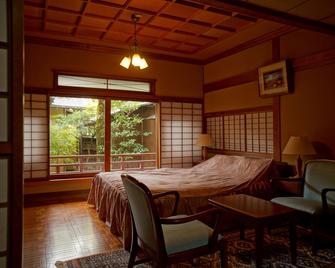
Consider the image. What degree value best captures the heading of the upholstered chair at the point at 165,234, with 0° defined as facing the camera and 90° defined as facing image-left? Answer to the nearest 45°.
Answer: approximately 225°

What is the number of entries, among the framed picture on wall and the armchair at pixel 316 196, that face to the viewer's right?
0

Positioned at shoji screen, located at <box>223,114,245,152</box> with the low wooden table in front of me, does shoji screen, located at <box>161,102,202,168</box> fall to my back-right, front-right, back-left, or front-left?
back-right

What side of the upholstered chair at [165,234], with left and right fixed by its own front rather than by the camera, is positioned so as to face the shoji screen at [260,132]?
front

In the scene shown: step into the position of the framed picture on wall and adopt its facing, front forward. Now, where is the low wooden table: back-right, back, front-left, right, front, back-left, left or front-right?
front-left

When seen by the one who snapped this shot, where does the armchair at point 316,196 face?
facing the viewer and to the left of the viewer

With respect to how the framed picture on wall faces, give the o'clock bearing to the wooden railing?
The wooden railing is roughly at 2 o'clock from the framed picture on wall.

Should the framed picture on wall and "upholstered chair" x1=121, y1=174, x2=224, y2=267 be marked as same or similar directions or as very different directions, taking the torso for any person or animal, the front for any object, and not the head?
very different directions

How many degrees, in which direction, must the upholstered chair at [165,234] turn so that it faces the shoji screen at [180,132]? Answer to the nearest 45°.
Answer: approximately 45° to its left

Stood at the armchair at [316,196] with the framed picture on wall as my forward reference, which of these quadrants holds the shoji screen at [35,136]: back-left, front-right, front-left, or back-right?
front-left

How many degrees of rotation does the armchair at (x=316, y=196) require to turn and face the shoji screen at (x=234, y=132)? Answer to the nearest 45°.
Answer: approximately 90° to its right

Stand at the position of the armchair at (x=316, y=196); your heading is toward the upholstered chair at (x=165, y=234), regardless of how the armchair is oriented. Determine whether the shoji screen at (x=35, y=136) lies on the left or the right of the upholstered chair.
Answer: right

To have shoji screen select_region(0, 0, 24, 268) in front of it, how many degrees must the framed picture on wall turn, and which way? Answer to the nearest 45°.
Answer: approximately 45° to its left
